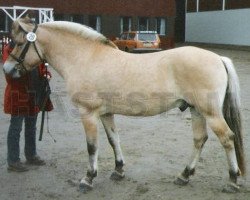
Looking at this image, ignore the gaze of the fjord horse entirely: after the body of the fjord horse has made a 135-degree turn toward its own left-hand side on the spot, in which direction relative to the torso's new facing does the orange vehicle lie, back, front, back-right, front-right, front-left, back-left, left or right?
back-left

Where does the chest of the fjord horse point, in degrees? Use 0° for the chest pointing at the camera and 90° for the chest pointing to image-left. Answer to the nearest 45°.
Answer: approximately 90°

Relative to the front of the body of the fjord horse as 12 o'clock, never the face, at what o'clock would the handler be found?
The handler is roughly at 1 o'clock from the fjord horse.
